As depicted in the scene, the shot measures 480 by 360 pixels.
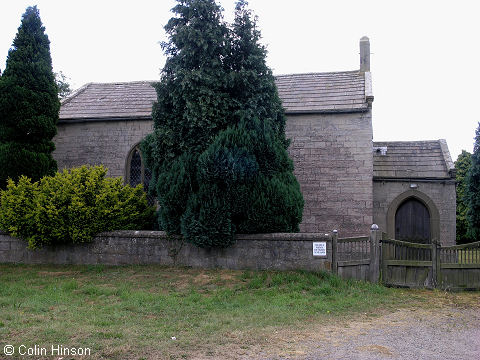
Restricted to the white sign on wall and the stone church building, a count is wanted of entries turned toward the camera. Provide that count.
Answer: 2

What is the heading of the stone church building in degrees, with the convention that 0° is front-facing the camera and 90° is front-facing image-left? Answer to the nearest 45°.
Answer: approximately 0°

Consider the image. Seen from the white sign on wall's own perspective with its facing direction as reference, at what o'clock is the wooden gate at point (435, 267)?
The wooden gate is roughly at 9 o'clock from the white sign on wall.

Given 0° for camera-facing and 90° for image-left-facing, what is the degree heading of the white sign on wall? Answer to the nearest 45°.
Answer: approximately 0°

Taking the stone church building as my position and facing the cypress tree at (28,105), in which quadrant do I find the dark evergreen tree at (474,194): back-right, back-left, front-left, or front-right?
back-left

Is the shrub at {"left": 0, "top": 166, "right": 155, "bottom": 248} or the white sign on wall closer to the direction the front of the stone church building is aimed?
the white sign on wall

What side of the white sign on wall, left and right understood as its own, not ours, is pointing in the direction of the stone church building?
back
